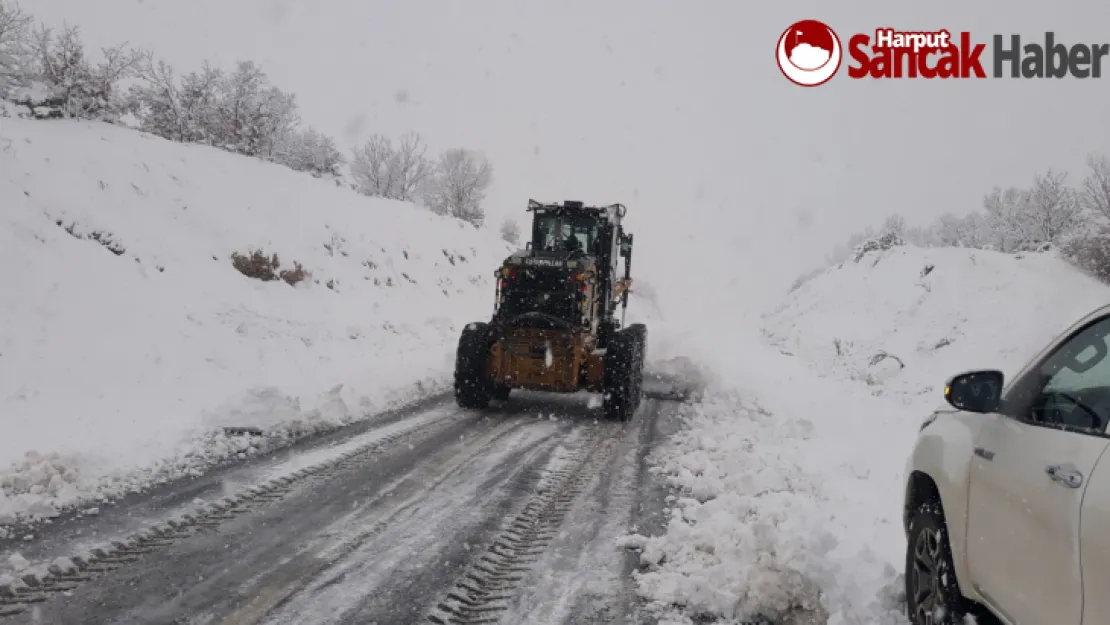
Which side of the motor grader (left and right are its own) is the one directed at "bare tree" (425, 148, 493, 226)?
front

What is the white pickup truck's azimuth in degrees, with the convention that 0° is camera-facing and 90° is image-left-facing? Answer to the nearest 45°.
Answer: approximately 135°

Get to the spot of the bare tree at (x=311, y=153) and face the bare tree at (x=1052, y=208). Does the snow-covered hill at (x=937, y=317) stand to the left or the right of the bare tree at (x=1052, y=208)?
right

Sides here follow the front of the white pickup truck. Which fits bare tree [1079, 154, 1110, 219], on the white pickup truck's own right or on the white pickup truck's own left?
on the white pickup truck's own right

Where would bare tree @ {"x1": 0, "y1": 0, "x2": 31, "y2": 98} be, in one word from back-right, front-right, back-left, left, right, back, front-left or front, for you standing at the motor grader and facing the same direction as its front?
front-left

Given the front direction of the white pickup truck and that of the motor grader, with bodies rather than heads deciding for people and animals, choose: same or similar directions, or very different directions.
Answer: same or similar directions

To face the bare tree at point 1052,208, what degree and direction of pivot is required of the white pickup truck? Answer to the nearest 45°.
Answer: approximately 45° to its right

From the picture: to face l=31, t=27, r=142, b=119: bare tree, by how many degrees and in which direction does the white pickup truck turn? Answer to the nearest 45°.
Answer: approximately 45° to its left

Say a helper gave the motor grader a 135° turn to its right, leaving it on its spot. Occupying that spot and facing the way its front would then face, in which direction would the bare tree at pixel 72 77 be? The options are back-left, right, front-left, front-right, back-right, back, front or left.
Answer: back

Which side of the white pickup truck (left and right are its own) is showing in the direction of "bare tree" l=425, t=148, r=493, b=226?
front

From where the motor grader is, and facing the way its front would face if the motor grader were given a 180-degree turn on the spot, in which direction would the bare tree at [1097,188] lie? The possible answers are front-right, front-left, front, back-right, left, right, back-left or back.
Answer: back-left

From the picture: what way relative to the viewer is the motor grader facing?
away from the camera

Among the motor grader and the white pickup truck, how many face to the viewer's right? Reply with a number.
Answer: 0

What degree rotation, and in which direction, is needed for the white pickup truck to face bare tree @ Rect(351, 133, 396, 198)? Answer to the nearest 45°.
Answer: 0° — it already faces it
